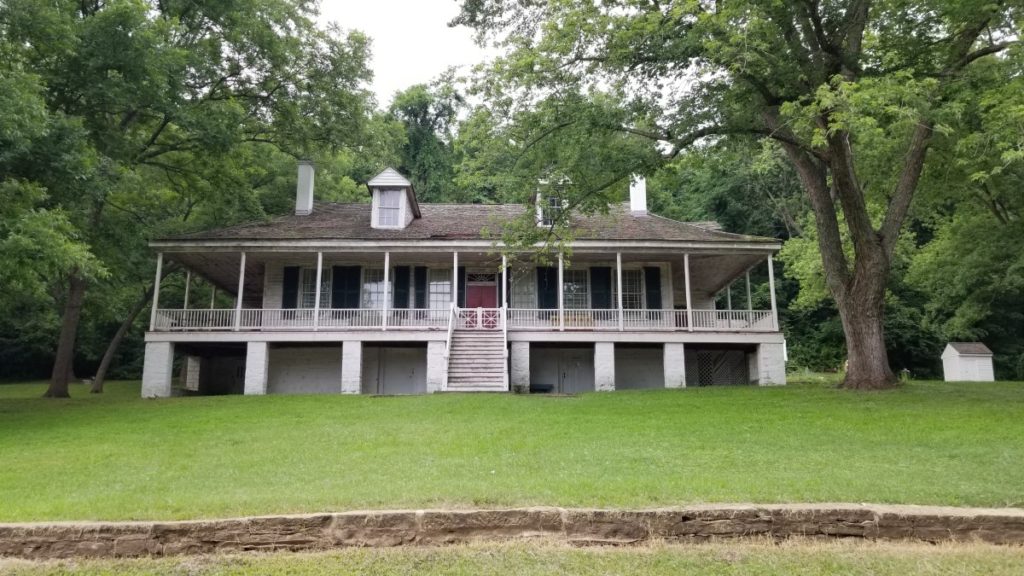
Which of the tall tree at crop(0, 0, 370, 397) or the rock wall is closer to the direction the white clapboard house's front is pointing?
the rock wall

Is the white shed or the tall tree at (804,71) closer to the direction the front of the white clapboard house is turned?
the tall tree

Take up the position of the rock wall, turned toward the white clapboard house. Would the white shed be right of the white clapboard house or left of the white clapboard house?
right

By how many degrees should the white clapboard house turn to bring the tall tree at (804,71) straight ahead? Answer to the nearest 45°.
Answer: approximately 45° to its left

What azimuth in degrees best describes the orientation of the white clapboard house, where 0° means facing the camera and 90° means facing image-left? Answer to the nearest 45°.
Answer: approximately 0°

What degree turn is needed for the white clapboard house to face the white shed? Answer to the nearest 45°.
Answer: approximately 90° to its left

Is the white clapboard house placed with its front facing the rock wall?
yes

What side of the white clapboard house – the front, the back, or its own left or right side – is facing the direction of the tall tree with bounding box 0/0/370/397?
right
